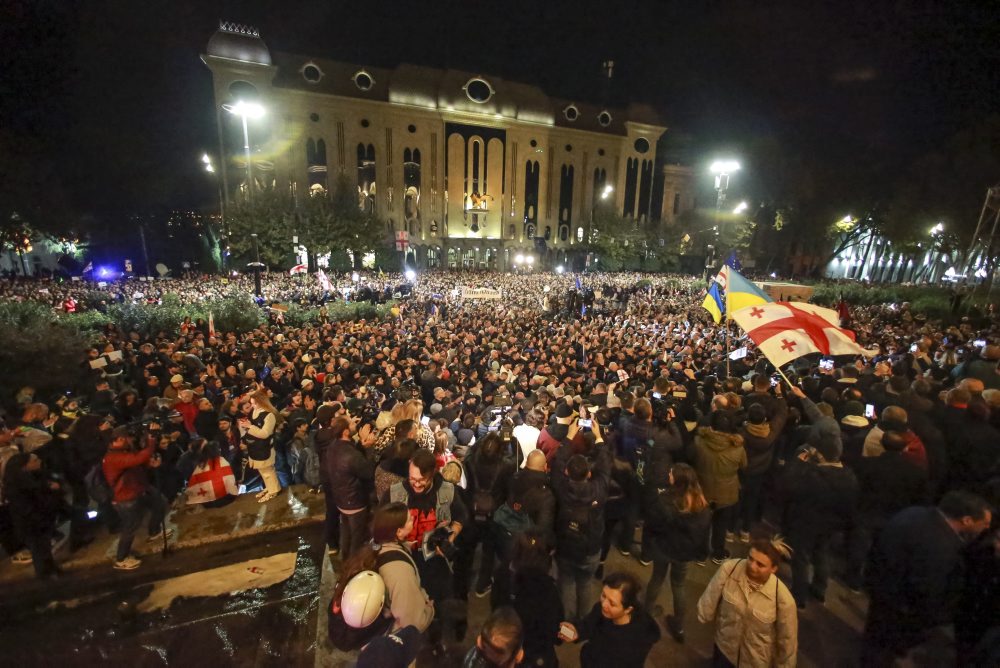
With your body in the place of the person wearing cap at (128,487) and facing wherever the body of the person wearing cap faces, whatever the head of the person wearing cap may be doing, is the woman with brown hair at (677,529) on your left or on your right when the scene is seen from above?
on your right

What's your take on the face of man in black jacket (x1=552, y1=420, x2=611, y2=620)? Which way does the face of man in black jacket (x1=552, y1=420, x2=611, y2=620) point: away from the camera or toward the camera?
away from the camera

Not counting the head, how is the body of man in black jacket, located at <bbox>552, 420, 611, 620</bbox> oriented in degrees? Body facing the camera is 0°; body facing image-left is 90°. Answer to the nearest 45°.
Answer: approximately 180°

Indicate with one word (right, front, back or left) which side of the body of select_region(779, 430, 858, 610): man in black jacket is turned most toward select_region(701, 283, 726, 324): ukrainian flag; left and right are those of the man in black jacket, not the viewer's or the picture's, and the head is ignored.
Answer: front

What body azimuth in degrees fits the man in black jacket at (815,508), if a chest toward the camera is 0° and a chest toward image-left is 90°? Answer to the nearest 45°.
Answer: approximately 180°

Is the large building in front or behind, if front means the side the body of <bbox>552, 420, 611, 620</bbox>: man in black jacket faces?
in front

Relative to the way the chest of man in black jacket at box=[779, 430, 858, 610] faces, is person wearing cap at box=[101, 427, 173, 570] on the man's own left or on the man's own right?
on the man's own left

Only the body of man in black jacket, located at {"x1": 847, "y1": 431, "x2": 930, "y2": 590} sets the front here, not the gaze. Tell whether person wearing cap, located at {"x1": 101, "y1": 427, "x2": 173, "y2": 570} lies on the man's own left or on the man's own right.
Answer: on the man's own left

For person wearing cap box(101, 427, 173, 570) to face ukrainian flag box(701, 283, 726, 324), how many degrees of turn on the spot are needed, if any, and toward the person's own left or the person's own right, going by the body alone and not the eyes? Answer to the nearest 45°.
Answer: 0° — they already face it

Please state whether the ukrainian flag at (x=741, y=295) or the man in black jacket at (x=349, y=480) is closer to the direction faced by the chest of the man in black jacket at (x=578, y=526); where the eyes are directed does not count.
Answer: the ukrainian flag

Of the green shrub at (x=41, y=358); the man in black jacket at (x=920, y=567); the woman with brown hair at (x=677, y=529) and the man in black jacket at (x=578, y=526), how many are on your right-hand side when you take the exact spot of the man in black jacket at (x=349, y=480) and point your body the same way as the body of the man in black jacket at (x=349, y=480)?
3

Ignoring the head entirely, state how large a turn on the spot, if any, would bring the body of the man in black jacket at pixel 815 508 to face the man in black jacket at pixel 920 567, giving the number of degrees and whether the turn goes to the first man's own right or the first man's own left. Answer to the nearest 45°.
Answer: approximately 135° to the first man's own right

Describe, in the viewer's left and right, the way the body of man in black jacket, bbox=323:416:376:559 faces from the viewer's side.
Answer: facing away from the viewer and to the right of the viewer
